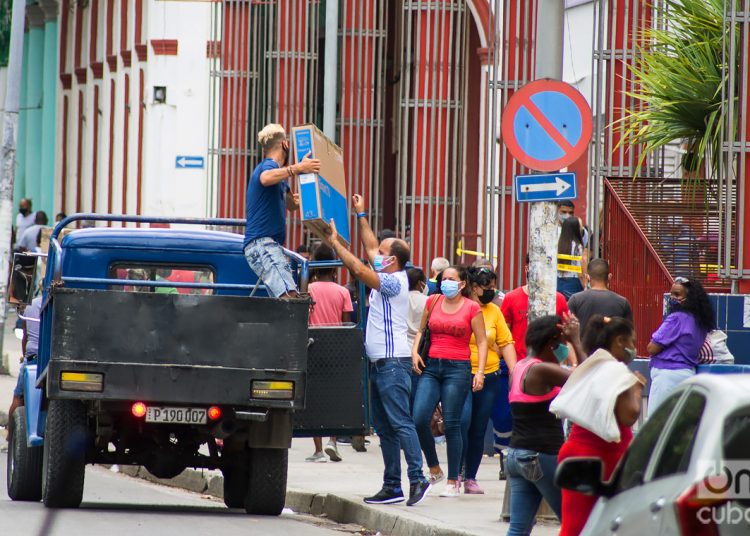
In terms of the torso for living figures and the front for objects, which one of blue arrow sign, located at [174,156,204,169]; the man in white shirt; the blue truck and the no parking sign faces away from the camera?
the blue truck

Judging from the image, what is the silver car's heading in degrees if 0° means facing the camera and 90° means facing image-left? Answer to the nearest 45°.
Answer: approximately 135°

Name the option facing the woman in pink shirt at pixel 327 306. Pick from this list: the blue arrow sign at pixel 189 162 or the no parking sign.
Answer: the blue arrow sign

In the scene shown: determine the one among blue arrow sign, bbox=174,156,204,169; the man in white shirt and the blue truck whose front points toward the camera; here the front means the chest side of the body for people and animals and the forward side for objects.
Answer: the blue arrow sign

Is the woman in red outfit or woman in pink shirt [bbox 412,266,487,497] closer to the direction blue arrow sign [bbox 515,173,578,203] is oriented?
the woman in red outfit

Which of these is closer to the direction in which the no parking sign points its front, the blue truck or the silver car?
the silver car

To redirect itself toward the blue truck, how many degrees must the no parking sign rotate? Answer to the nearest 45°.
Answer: approximately 90° to its right

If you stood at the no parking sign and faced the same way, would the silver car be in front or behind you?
in front

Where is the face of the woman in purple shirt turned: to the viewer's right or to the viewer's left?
to the viewer's left

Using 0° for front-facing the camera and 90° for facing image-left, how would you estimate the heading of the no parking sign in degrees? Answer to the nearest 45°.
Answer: approximately 0°

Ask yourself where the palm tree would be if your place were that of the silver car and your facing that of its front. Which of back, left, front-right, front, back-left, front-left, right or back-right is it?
front-right

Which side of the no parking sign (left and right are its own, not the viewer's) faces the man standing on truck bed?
right
